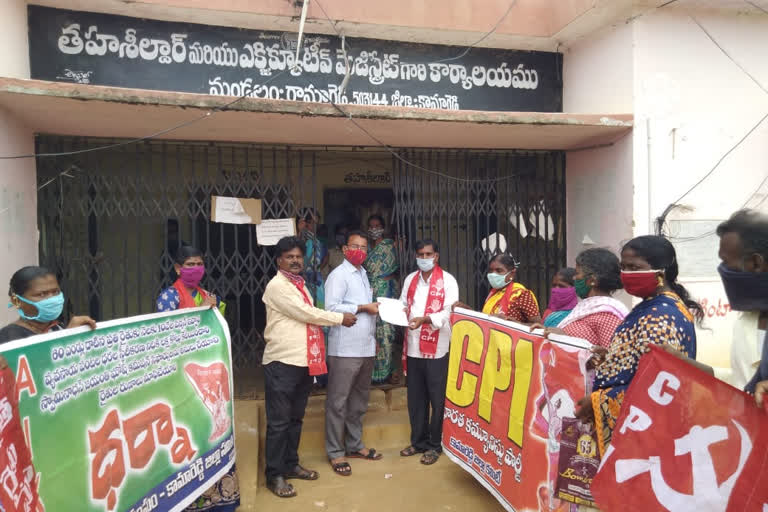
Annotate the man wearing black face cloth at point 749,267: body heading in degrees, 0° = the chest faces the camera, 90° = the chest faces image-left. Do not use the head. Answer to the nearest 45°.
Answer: approximately 90°

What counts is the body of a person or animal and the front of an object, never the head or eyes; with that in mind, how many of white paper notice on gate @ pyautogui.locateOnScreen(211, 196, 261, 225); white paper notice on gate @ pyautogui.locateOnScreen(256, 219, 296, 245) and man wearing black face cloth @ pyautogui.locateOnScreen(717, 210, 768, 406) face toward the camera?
2

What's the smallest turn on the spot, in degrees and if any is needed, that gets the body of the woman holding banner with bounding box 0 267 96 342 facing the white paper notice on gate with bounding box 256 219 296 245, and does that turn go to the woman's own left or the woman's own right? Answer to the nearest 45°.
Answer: approximately 90° to the woman's own left

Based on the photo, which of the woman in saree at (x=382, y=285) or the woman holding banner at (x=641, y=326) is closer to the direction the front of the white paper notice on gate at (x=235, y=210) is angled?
the woman holding banner

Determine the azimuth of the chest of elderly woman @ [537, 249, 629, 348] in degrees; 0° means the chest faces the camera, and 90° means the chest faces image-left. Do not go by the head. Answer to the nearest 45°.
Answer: approximately 90°

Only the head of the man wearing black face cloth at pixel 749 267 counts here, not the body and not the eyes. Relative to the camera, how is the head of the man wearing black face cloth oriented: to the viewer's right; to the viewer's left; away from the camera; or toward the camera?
to the viewer's left

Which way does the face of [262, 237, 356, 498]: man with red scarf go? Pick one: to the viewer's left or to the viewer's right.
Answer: to the viewer's right

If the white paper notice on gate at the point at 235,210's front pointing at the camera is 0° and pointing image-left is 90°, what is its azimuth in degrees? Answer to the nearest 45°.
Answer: approximately 0°
